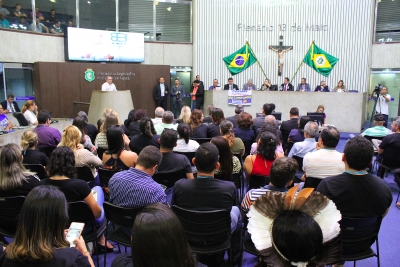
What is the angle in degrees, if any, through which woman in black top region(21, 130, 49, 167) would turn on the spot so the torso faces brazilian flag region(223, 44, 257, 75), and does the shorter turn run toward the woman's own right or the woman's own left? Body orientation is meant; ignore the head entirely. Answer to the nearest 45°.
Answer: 0° — they already face it

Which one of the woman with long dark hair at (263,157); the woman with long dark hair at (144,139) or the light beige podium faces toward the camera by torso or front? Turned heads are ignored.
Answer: the light beige podium

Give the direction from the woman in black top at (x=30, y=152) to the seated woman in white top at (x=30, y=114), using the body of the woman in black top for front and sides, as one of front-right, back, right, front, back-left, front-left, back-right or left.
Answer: front-left

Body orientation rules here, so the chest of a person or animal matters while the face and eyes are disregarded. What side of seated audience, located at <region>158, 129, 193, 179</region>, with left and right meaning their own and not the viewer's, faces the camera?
back

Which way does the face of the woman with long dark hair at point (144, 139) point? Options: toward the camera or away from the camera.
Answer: away from the camera

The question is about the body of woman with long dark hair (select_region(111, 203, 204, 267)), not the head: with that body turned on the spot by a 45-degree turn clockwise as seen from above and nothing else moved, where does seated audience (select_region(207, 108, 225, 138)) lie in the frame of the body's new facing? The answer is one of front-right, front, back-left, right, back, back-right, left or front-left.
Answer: front-left

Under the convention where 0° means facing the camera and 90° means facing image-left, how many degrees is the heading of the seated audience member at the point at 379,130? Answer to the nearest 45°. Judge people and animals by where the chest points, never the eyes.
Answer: approximately 180°

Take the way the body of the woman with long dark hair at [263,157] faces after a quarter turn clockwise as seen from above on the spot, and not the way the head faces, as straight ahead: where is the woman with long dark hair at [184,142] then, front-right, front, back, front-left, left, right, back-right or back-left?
back-left

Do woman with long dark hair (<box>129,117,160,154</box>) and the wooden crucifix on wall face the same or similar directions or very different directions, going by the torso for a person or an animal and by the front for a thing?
very different directions

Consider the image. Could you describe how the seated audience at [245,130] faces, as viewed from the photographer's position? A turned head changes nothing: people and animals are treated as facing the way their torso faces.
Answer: facing away from the viewer

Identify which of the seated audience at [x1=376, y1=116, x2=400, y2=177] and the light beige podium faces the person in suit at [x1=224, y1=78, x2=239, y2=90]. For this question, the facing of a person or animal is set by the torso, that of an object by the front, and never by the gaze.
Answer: the seated audience

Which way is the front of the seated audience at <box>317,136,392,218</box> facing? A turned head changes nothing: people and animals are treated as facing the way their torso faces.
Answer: away from the camera

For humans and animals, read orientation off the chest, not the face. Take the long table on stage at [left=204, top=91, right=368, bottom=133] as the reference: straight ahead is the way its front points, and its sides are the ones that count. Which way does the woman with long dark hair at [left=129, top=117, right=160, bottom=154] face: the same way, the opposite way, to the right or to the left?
the opposite way

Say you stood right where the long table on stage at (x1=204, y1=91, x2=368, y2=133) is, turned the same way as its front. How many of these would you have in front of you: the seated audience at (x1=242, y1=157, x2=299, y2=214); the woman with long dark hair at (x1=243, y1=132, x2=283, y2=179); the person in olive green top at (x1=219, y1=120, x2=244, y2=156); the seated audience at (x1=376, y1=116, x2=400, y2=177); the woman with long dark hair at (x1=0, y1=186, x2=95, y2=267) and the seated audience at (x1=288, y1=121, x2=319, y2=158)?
6

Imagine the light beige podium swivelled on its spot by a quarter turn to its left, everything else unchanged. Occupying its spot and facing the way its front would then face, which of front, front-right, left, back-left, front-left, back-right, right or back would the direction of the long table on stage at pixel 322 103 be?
front

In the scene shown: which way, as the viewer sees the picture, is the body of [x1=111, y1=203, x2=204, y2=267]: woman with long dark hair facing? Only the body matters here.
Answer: away from the camera

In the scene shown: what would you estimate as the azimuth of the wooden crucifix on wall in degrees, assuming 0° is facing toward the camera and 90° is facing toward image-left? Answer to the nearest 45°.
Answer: approximately 0°

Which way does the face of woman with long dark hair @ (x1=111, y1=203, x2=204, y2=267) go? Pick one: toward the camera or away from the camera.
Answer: away from the camera
